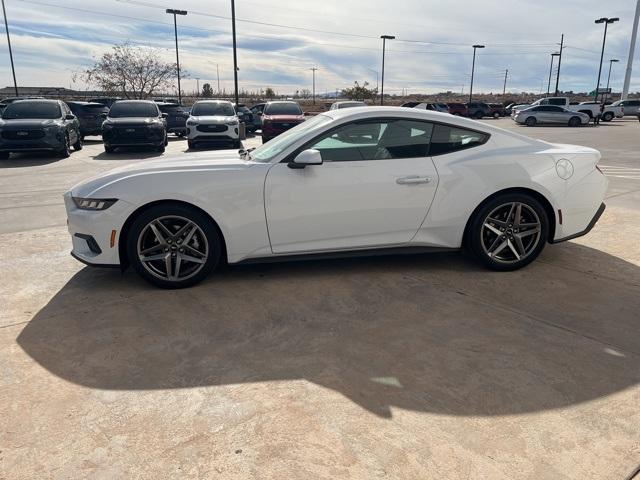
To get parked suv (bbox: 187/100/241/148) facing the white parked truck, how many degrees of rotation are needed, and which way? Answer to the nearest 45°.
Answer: approximately 135° to its left

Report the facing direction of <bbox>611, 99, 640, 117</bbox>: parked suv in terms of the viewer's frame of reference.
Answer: facing to the left of the viewer

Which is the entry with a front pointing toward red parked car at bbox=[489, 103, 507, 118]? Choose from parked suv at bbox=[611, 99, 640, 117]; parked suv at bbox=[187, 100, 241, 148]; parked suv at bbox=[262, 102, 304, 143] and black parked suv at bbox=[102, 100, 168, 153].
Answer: parked suv at bbox=[611, 99, 640, 117]

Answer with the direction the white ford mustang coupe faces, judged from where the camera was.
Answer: facing to the left of the viewer

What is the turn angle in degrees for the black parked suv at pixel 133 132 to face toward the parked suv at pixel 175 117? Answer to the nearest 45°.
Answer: approximately 180°

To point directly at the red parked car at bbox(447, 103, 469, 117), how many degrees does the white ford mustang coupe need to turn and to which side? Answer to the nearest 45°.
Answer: approximately 90° to its right

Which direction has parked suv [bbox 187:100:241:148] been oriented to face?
toward the camera

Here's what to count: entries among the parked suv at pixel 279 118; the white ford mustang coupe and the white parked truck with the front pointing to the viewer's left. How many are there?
2

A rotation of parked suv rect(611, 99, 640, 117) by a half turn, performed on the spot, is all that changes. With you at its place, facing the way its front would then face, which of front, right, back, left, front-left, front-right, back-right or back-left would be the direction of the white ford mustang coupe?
right

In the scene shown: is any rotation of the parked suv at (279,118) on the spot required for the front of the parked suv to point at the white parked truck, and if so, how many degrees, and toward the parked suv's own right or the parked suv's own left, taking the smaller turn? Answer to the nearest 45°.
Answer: approximately 135° to the parked suv's own left

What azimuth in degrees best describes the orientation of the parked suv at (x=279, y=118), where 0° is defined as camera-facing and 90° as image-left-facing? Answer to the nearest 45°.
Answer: approximately 0°

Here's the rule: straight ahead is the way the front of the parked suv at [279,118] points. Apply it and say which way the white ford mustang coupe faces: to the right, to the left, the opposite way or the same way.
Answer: to the right

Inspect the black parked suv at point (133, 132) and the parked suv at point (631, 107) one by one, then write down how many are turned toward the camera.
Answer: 1

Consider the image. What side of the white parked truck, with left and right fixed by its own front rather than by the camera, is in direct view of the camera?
left

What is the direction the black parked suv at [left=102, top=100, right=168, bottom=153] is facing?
toward the camera
